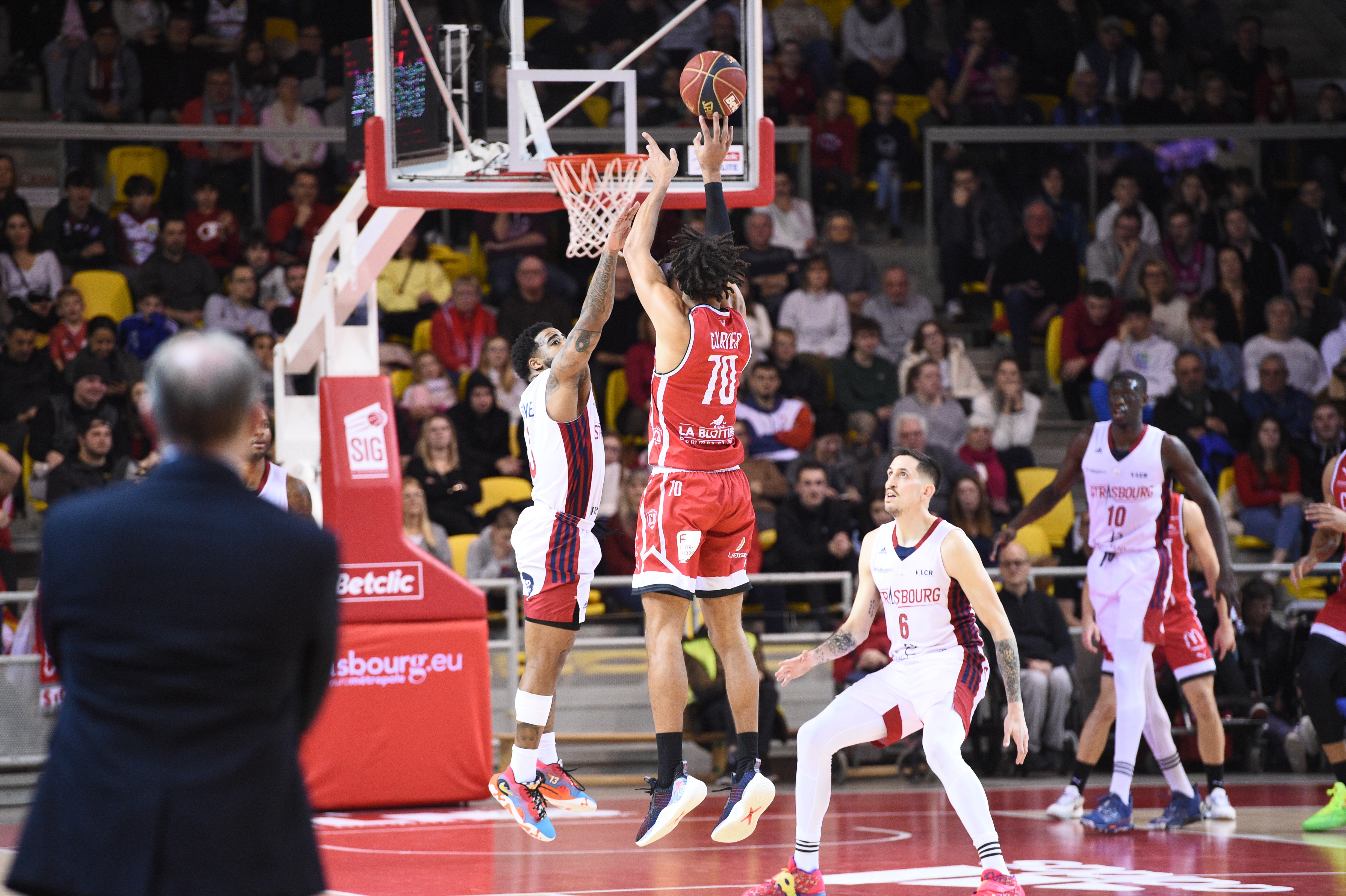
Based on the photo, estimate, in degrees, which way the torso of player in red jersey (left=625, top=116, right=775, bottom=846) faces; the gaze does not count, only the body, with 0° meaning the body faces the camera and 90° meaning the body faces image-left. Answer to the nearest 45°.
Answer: approximately 135°

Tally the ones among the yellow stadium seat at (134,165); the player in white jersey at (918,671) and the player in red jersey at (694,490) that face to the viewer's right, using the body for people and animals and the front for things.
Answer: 0

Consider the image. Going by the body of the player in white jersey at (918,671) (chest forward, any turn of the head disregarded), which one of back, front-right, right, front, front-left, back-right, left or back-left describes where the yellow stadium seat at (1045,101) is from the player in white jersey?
back-right

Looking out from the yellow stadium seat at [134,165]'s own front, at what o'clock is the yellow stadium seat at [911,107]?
the yellow stadium seat at [911,107] is roughly at 9 o'clock from the yellow stadium seat at [134,165].

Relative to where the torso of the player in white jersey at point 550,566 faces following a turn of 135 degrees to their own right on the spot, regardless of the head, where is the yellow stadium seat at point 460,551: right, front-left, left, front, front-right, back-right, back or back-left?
back-right

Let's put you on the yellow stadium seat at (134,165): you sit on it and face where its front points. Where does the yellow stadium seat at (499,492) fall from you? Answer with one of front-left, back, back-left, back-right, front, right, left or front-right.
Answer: front-left

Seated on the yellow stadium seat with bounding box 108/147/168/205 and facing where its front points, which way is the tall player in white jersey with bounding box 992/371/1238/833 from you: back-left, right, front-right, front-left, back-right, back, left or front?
front-left

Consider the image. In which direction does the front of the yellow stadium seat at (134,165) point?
toward the camera

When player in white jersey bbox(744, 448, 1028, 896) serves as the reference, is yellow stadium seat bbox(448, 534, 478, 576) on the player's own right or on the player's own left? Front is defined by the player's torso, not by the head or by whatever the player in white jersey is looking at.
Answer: on the player's own right

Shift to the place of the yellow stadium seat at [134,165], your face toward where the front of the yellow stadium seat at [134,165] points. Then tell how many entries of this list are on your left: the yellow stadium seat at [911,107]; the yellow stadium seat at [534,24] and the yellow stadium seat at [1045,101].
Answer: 3

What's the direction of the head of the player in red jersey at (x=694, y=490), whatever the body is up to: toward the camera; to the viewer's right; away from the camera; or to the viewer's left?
away from the camera

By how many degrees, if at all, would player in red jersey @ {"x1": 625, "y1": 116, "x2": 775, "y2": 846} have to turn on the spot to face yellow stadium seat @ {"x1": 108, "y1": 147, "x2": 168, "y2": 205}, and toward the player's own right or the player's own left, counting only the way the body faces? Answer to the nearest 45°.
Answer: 0° — they already face it

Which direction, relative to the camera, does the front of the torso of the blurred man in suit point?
away from the camera

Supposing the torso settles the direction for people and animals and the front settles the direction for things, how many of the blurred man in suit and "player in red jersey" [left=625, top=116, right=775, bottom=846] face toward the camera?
0

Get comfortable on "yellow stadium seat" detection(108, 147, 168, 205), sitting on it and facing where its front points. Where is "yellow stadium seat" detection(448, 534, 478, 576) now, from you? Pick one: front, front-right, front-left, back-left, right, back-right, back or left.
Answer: front-left

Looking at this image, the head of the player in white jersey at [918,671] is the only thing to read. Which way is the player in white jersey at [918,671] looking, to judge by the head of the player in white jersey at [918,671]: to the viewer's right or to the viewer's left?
to the viewer's left

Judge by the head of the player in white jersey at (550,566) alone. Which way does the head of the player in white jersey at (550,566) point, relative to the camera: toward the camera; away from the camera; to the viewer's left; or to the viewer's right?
to the viewer's right

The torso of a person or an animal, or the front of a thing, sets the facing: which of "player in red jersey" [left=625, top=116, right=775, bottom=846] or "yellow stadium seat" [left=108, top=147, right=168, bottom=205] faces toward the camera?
the yellow stadium seat
